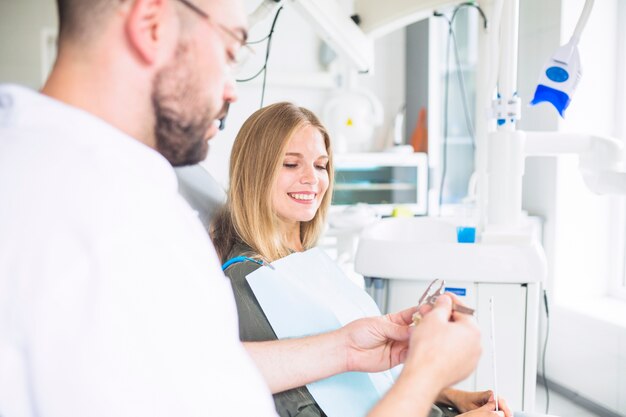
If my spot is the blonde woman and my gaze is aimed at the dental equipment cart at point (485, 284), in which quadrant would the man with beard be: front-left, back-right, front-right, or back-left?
back-right

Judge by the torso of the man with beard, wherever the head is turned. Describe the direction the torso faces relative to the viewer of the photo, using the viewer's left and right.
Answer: facing away from the viewer and to the right of the viewer

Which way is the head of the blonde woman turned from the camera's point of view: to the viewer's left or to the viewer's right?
to the viewer's right

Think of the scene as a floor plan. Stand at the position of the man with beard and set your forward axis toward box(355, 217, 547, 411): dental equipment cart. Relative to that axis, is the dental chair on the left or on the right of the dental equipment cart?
left

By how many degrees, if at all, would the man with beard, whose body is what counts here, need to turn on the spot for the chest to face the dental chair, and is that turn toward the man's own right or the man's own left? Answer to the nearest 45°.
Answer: approximately 45° to the man's own left

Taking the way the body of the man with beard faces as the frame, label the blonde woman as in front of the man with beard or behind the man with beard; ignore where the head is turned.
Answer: in front

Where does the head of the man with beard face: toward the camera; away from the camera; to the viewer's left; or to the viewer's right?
to the viewer's right

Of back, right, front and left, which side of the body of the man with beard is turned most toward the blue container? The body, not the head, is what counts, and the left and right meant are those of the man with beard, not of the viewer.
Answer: front

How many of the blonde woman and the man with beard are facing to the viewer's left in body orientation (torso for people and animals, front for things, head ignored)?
0

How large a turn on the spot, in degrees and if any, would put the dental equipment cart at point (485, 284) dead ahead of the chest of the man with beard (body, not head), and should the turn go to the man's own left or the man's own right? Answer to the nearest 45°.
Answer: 0° — they already face it
